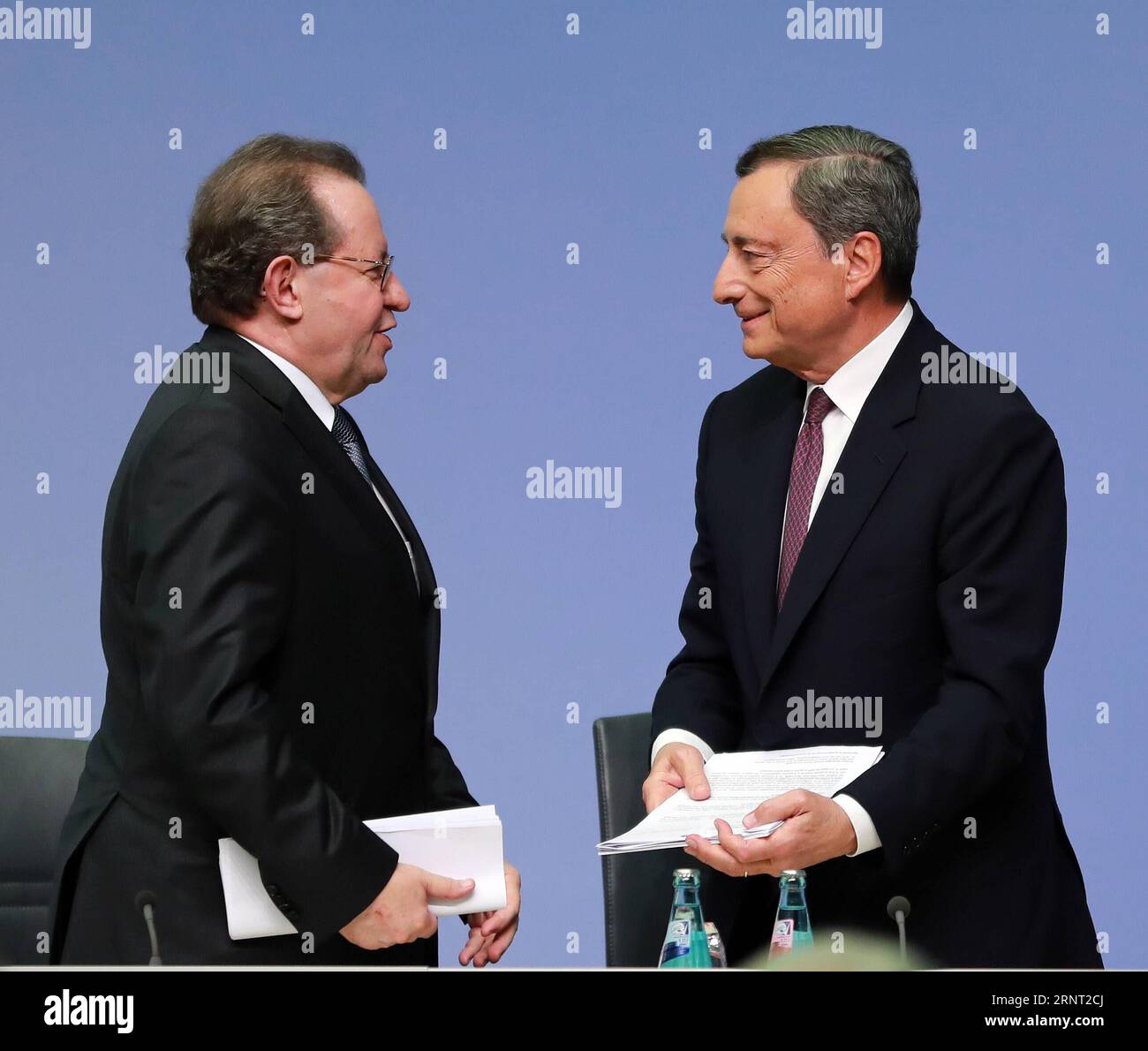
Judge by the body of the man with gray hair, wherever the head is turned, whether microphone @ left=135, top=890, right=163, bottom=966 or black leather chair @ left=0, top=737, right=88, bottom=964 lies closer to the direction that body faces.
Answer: the microphone

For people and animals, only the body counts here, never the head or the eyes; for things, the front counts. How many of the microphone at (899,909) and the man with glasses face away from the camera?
1

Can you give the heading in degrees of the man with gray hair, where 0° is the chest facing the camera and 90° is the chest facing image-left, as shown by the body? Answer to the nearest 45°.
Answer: approximately 45°

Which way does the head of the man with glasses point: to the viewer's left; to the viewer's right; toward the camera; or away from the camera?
to the viewer's right

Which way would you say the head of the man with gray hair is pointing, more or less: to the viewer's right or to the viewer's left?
to the viewer's left

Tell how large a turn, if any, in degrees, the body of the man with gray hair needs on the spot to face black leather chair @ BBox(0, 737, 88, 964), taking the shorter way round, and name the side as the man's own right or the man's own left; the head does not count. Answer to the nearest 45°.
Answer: approximately 45° to the man's own right

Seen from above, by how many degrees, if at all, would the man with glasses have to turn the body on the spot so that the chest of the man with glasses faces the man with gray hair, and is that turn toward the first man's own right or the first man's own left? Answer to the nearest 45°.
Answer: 0° — they already face them

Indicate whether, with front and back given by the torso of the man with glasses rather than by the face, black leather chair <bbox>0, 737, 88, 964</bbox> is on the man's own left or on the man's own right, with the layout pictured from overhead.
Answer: on the man's own left

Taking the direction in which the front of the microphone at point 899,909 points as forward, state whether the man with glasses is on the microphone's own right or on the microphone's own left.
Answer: on the microphone's own left

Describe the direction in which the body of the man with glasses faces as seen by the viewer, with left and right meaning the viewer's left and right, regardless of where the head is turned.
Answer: facing to the right of the viewer

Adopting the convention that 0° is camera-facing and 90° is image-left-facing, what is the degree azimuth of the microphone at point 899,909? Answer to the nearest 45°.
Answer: approximately 180°

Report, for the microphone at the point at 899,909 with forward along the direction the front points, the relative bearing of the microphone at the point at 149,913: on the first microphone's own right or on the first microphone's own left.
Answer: on the first microphone's own left
